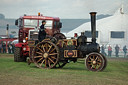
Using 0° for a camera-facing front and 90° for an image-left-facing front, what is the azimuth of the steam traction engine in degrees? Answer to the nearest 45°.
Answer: approximately 270°
